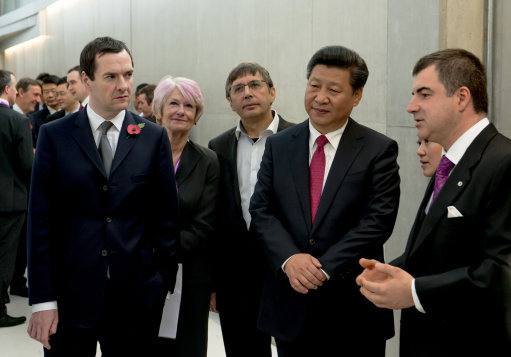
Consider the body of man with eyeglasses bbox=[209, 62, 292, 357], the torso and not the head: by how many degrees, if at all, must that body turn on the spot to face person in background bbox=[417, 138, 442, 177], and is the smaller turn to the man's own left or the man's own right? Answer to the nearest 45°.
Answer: approximately 45° to the man's own left

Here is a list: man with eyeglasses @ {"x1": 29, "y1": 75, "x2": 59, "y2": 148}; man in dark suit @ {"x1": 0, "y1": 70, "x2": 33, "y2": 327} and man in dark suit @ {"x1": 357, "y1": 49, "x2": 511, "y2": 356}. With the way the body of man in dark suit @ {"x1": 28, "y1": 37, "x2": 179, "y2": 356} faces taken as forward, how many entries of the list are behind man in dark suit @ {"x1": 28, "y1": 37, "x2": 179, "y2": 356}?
2

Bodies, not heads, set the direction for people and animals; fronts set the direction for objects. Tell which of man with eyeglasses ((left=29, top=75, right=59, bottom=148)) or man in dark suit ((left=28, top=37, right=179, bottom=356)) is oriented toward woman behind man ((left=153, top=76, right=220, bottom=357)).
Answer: the man with eyeglasses

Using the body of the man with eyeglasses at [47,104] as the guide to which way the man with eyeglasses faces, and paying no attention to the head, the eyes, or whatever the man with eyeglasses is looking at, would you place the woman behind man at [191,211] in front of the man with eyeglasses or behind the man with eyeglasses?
in front

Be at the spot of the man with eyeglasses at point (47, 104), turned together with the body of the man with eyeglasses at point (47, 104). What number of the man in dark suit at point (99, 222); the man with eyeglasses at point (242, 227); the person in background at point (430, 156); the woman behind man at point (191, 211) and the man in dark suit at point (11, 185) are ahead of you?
5

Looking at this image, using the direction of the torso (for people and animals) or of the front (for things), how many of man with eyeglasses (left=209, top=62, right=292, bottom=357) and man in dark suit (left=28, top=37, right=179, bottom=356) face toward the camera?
2

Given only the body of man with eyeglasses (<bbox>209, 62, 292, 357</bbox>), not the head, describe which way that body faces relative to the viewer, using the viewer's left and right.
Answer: facing the viewer

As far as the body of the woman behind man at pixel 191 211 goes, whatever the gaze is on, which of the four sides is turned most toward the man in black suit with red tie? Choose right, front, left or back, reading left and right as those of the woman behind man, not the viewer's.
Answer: left

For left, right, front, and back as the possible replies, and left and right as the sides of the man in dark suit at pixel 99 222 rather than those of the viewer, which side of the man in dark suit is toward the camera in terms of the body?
front
